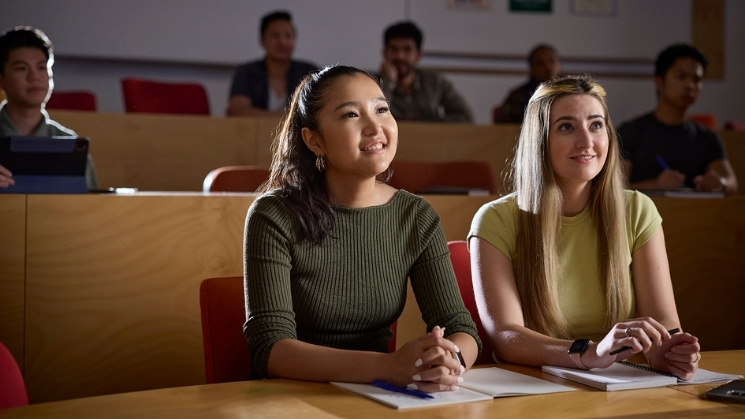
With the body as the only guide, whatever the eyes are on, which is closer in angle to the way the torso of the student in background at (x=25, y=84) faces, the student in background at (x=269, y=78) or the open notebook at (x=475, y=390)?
the open notebook

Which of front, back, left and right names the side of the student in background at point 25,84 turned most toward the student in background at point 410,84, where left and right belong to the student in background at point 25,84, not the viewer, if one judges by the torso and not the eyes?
left

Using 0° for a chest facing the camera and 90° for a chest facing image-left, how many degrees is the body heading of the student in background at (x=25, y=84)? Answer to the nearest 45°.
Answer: approximately 315°

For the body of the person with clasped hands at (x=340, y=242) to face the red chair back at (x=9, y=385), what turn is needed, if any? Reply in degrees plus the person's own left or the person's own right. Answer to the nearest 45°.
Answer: approximately 90° to the person's own right

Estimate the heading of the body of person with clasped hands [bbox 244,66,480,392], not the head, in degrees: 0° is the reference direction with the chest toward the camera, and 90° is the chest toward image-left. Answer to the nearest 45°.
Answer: approximately 315°

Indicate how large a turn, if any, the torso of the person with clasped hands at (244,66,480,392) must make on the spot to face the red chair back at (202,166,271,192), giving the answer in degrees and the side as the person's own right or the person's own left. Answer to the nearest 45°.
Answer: approximately 135° to the person's own left

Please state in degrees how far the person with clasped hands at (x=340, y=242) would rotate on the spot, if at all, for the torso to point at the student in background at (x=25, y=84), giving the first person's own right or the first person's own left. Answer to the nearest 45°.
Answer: approximately 180°
